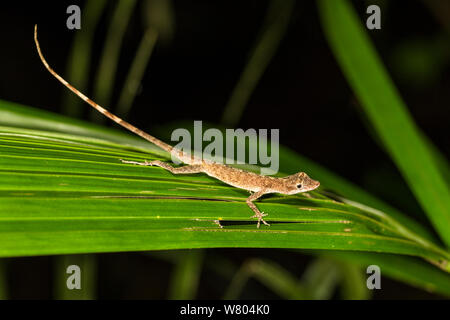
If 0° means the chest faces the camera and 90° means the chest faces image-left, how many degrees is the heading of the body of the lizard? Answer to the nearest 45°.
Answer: approximately 270°

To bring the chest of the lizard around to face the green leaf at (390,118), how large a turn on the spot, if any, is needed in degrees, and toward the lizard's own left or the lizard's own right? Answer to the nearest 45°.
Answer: approximately 45° to the lizard's own left
